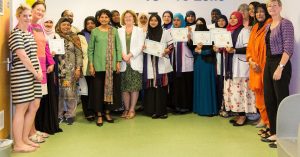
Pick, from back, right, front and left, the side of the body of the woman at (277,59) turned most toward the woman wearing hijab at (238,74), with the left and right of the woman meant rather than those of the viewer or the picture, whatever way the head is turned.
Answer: right

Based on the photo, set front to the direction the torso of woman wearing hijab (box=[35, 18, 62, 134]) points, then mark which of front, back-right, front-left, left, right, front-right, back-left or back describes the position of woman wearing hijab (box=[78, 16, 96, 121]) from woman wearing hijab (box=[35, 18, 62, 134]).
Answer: left

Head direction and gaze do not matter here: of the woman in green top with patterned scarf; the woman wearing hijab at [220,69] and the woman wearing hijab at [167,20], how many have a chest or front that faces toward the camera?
3

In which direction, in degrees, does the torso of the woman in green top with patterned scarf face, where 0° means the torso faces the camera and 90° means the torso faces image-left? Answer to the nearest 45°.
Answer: approximately 0°

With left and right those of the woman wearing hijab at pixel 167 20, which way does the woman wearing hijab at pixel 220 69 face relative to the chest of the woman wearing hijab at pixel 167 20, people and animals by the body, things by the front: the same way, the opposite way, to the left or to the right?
the same way

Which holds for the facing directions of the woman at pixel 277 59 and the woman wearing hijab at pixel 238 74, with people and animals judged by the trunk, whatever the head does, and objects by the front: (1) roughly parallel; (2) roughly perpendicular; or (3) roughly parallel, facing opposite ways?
roughly parallel

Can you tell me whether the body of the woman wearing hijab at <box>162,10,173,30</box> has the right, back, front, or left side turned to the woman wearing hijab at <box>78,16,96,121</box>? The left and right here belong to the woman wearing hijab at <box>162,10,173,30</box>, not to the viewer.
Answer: right

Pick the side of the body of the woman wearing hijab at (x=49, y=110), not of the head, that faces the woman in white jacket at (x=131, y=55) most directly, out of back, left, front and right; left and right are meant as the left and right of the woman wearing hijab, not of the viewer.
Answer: left

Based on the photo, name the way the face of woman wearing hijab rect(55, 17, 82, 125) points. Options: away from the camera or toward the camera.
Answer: toward the camera

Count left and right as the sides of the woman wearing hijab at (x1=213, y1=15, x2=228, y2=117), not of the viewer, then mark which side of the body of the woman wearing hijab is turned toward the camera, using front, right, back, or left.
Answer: front

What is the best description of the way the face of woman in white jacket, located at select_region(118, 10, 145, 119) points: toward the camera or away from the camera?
toward the camera

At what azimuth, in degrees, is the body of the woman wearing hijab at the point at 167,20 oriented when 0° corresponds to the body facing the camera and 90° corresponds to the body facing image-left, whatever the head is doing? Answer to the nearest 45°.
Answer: approximately 0°

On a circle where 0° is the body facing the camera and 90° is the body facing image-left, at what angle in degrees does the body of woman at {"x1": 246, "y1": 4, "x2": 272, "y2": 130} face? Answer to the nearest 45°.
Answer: approximately 45°
